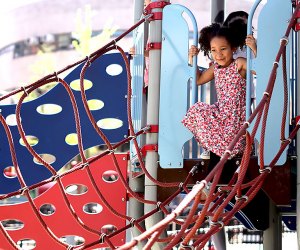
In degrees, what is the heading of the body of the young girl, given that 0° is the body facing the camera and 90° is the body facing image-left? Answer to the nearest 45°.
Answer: approximately 45°
